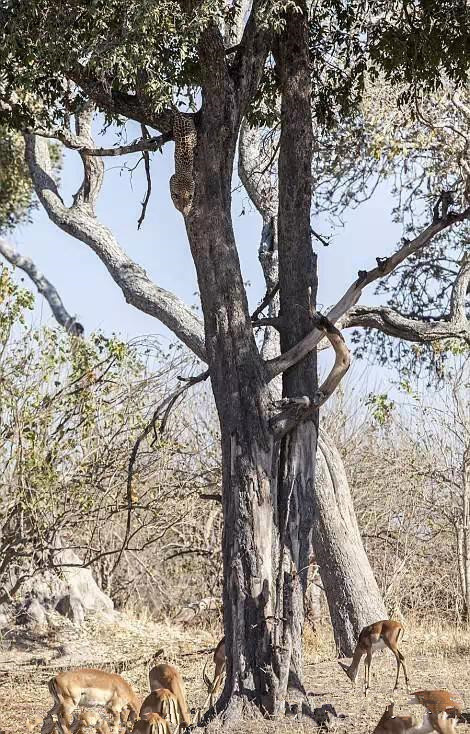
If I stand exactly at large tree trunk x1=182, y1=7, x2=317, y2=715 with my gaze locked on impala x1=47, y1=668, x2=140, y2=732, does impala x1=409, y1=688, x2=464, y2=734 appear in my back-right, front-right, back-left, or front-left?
back-left

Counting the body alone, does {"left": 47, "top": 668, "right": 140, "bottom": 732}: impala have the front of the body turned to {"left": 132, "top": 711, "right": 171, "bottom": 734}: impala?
no

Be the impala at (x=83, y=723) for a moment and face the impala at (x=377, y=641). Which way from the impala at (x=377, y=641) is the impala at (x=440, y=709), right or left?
right

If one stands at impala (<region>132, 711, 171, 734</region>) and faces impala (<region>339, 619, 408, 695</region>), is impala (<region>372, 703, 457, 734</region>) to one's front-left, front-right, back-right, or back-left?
front-right
